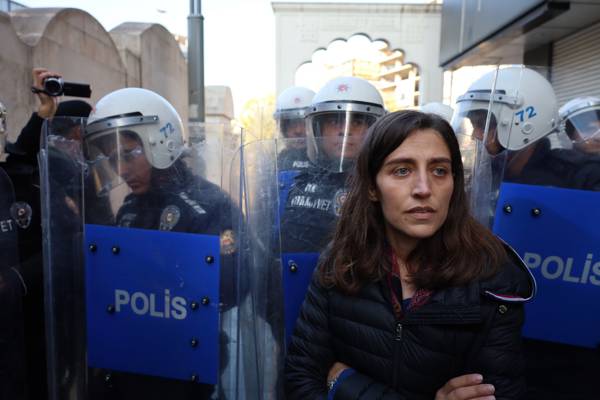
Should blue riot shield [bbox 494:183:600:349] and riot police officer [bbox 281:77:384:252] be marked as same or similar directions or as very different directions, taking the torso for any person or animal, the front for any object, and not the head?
same or similar directions

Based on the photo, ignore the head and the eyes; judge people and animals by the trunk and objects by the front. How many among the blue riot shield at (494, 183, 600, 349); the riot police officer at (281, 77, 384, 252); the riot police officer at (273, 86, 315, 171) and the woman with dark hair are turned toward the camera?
4

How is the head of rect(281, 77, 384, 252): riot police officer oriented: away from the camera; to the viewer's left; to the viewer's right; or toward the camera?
toward the camera

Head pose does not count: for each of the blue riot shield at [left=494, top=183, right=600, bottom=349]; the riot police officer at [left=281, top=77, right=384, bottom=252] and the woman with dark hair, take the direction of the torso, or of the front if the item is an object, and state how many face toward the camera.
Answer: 3

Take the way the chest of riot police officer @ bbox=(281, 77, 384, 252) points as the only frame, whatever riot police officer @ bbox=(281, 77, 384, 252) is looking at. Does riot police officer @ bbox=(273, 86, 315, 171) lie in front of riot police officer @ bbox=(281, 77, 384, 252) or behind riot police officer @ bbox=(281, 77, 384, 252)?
behind

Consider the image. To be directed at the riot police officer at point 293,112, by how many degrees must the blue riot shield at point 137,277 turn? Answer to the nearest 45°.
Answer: approximately 135° to its left

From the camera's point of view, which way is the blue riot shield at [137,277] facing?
toward the camera

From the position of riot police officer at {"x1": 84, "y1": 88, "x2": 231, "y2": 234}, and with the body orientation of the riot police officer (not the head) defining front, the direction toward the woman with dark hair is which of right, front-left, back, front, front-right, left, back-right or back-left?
left

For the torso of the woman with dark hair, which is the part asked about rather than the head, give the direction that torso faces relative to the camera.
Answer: toward the camera

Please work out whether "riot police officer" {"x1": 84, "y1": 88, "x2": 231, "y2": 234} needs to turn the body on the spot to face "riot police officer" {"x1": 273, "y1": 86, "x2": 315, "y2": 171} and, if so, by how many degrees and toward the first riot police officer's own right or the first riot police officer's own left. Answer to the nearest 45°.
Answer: approximately 180°

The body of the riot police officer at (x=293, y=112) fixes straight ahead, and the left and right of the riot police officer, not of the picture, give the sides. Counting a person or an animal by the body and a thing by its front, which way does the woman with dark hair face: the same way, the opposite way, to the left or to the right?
the same way

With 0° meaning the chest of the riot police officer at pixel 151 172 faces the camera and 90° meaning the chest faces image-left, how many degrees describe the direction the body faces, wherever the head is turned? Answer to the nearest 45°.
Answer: approximately 45°

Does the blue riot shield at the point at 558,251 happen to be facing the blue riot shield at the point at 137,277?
no

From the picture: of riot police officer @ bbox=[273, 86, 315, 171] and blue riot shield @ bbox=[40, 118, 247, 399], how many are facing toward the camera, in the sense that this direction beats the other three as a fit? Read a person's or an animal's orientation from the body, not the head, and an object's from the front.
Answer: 2

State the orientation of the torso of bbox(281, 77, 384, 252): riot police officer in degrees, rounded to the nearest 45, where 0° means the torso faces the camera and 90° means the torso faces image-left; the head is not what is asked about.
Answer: approximately 0°

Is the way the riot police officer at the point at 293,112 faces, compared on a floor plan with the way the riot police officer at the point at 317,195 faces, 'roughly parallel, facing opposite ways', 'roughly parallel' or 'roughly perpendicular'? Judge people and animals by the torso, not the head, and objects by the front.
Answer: roughly parallel
